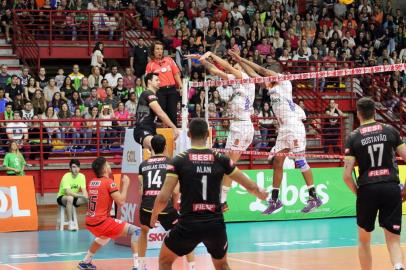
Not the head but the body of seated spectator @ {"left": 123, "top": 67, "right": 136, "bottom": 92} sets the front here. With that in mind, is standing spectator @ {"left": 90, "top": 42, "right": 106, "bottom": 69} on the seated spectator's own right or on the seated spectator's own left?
on the seated spectator's own right

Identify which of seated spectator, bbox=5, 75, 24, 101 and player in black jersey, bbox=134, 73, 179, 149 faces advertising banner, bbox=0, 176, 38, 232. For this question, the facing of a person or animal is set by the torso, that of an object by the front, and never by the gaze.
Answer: the seated spectator

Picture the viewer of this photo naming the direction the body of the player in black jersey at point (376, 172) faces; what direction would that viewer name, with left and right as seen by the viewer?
facing away from the viewer

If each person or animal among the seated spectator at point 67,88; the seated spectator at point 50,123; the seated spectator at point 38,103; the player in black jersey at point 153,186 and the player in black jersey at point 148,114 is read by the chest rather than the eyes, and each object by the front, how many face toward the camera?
3

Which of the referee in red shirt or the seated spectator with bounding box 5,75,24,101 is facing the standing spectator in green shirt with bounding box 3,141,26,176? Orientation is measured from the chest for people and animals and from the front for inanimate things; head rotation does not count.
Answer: the seated spectator with bounding box 5,75,24,101

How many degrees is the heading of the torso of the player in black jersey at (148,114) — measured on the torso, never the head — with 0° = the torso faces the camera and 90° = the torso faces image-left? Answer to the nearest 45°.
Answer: approximately 270°

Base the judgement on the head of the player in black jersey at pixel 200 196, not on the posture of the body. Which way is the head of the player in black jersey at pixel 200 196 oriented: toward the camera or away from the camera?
away from the camera

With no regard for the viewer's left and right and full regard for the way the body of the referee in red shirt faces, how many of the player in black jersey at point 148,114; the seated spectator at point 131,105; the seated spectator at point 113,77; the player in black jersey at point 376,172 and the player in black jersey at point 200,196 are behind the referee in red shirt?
2

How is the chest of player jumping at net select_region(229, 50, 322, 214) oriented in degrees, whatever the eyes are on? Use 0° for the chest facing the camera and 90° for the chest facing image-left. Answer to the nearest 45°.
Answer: approximately 45°
